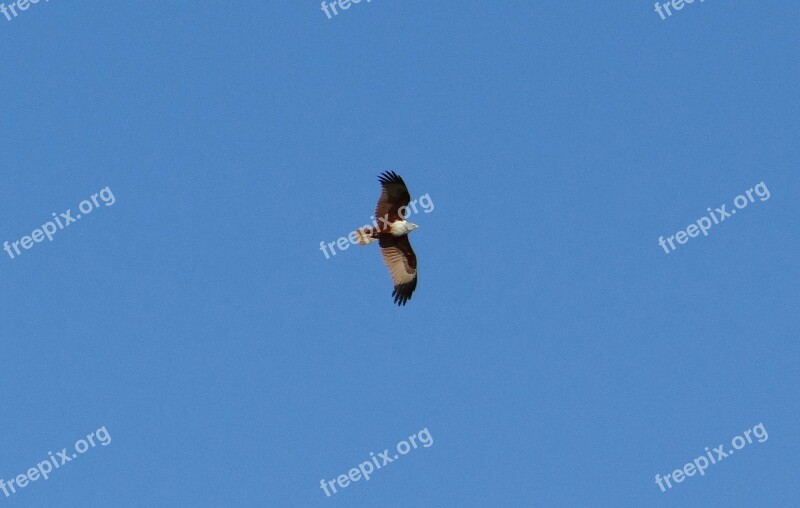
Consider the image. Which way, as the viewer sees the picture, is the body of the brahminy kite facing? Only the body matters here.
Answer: to the viewer's right
